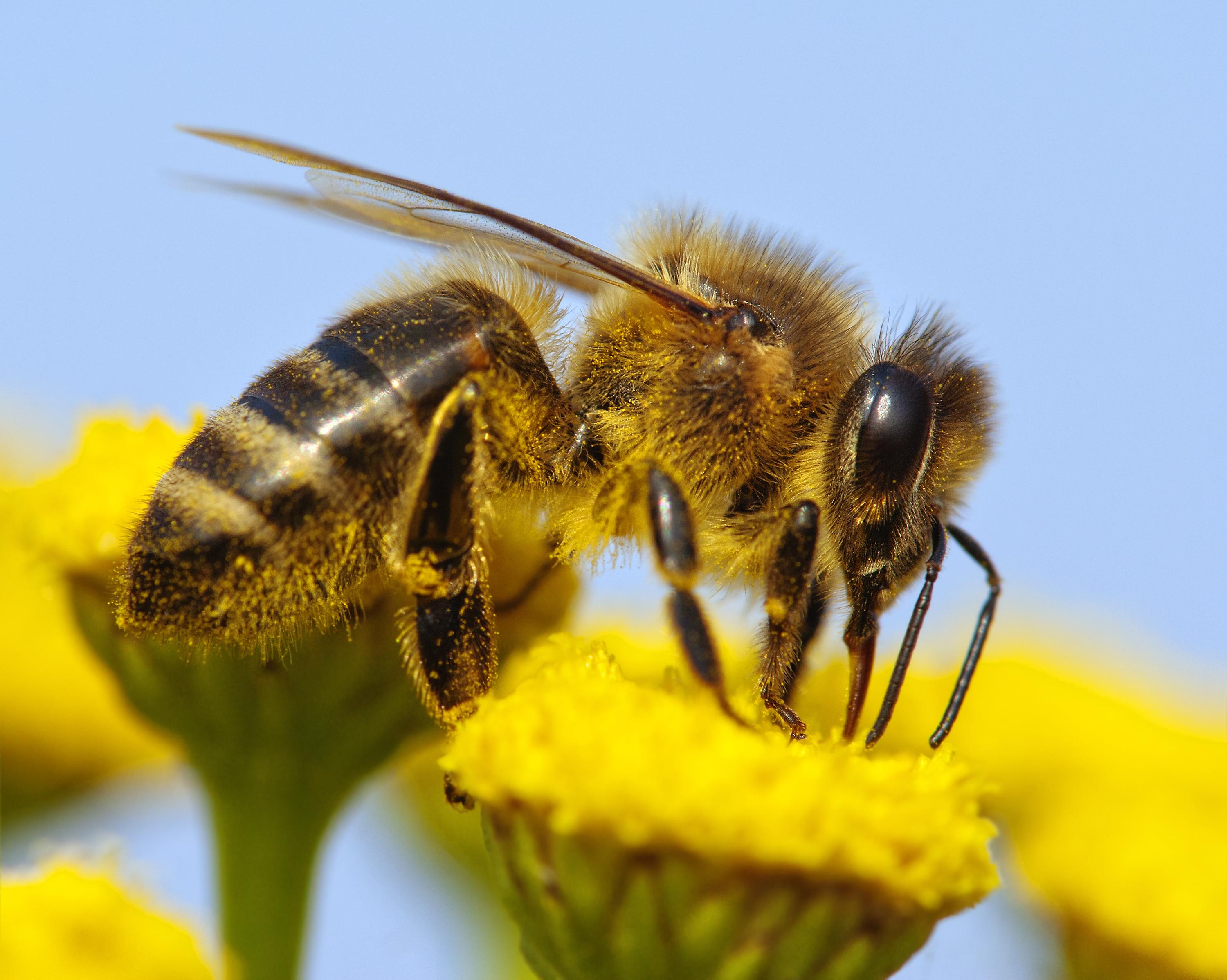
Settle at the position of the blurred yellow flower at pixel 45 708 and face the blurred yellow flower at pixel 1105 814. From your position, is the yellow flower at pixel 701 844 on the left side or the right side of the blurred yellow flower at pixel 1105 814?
right

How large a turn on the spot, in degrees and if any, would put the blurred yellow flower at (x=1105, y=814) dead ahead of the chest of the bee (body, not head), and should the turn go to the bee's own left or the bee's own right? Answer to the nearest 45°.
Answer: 0° — it already faces it

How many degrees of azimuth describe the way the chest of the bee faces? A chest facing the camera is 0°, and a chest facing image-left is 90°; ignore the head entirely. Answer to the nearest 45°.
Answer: approximately 270°
